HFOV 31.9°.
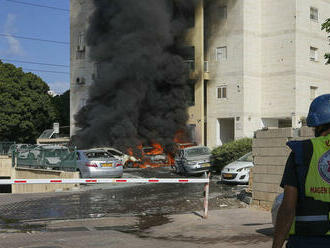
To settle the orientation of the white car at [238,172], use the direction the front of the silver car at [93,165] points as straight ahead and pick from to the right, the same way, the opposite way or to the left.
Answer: to the left

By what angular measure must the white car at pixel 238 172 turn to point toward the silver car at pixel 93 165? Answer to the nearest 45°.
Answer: approximately 45° to its right

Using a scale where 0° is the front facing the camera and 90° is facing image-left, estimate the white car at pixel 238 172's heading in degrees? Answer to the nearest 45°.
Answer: approximately 45°

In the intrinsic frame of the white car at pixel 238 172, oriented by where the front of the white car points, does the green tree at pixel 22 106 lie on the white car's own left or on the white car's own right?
on the white car's own right
